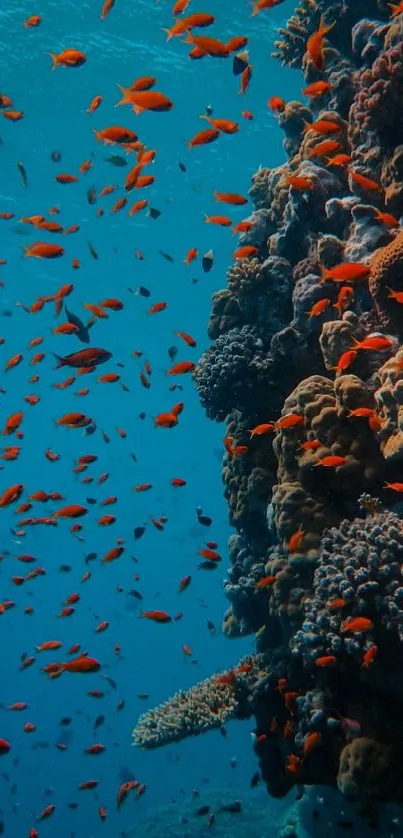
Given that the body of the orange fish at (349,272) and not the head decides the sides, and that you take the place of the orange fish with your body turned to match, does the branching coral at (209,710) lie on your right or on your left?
on your left

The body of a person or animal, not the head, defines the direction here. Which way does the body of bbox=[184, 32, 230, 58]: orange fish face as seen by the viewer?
to the viewer's right

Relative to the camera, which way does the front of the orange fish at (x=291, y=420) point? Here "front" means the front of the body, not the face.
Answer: to the viewer's right
